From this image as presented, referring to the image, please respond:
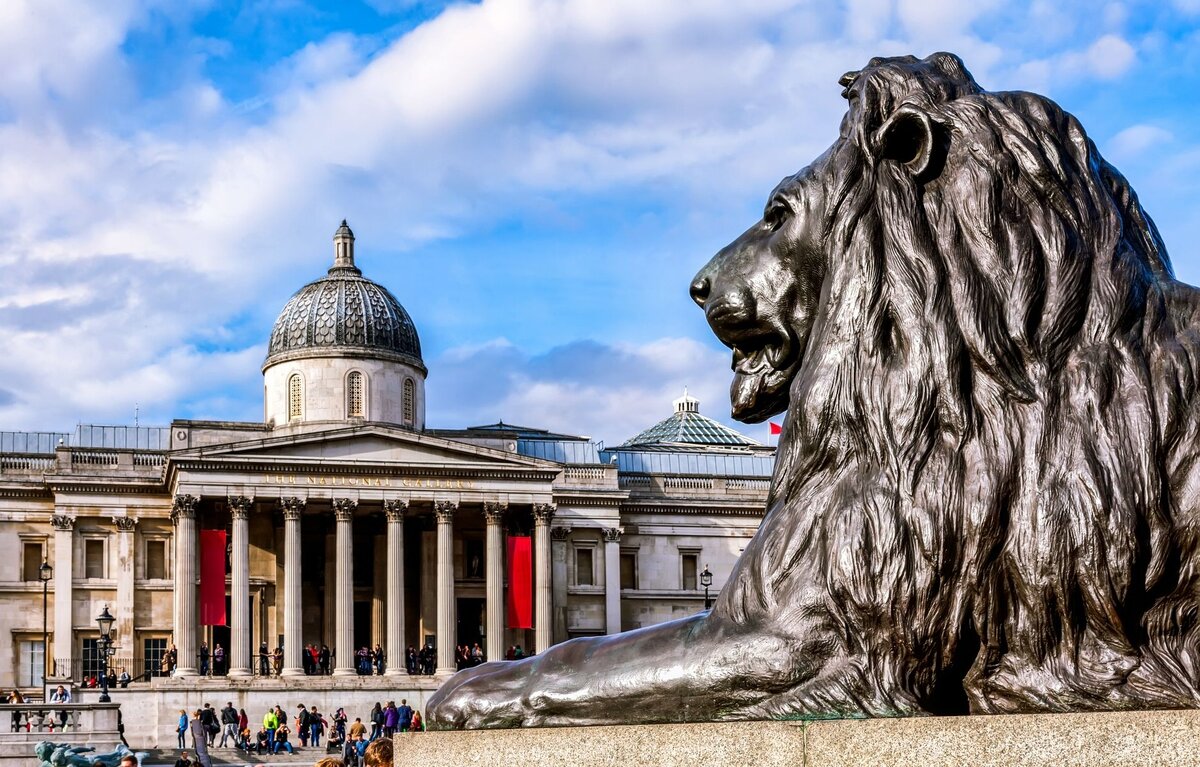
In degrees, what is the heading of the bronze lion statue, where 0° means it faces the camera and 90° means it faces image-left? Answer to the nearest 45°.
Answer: approximately 90°

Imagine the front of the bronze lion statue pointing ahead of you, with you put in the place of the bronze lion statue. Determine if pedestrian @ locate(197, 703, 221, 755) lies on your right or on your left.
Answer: on your right

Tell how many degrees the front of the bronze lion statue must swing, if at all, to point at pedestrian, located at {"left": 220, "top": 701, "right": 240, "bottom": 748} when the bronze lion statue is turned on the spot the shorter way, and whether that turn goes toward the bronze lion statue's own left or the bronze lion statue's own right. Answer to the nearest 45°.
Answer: approximately 90° to the bronze lion statue's own right

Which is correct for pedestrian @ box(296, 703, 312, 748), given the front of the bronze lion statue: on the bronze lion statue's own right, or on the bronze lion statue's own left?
on the bronze lion statue's own right

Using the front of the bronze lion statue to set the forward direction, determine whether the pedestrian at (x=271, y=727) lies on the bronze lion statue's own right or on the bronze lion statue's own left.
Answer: on the bronze lion statue's own right

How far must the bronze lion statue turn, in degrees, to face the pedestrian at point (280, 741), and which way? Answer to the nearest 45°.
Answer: approximately 90° to its right

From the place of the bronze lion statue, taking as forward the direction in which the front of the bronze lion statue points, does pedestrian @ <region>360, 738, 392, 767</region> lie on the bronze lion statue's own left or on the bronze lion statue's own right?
on the bronze lion statue's own right
